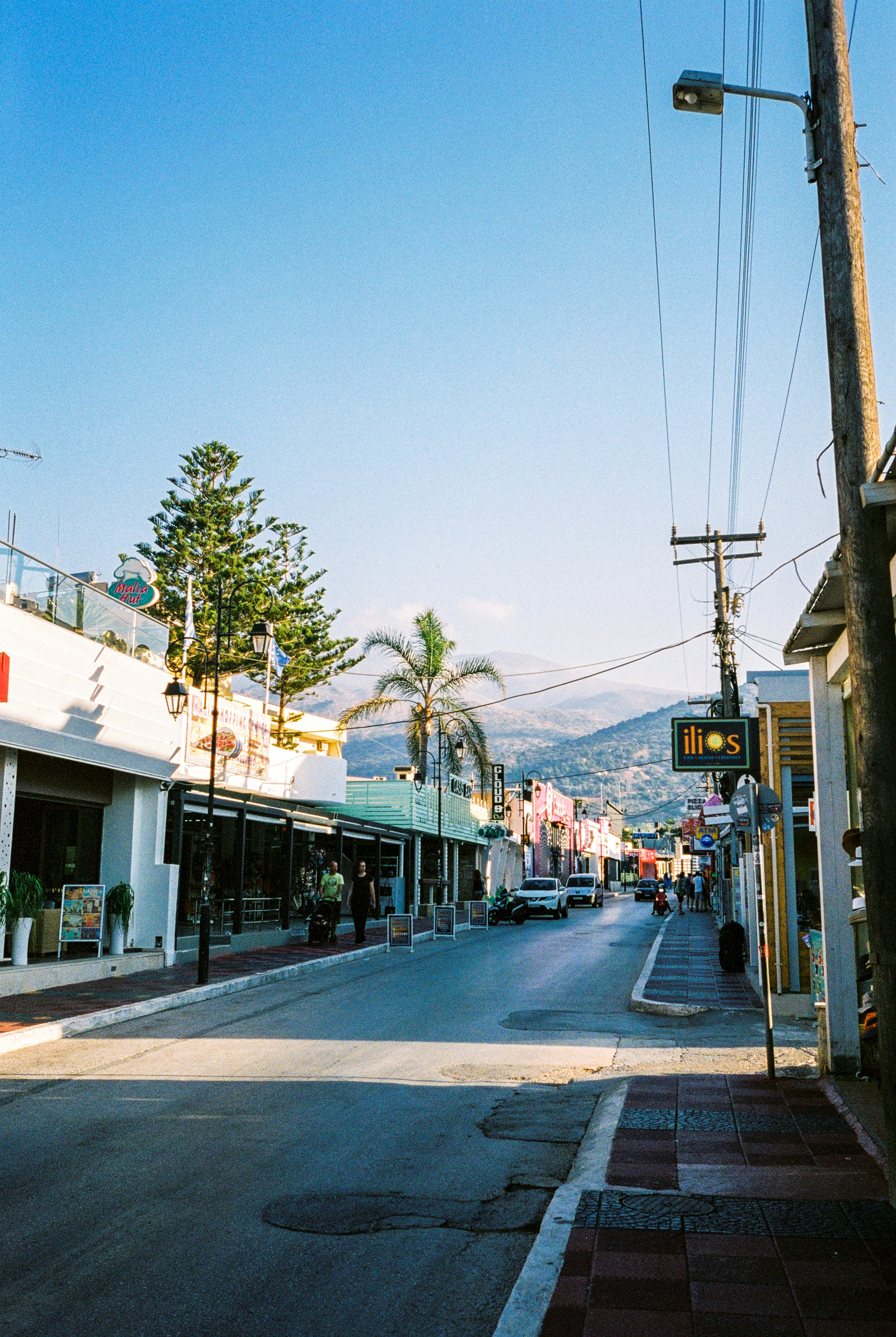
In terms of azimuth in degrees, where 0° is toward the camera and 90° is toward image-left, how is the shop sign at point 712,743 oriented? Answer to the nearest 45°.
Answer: approximately 0°

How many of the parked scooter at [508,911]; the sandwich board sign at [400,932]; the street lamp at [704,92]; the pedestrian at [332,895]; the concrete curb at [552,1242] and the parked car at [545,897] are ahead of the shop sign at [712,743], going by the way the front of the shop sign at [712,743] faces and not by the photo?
2

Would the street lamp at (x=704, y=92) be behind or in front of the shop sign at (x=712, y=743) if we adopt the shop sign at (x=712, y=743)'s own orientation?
in front

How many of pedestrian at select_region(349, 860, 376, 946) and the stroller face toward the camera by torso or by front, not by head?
2

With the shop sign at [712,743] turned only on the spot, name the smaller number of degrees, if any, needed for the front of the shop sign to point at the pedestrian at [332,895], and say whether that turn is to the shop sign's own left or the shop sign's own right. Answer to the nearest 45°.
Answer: approximately 135° to the shop sign's own right

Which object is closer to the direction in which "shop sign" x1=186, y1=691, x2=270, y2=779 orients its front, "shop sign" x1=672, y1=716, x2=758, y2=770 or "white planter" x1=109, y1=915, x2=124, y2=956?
the shop sign

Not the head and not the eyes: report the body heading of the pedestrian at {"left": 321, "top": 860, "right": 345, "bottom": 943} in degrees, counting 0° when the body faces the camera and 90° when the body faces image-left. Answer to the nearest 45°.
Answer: approximately 0°

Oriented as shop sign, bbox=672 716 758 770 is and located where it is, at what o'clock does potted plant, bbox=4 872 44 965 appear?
The potted plant is roughly at 2 o'clock from the shop sign.

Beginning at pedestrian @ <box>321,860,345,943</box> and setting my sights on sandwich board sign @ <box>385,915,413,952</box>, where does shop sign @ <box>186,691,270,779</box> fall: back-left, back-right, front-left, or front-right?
back-right
